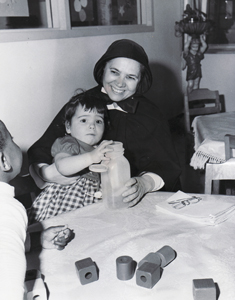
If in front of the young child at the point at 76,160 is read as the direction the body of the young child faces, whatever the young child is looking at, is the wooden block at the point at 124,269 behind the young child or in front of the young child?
in front

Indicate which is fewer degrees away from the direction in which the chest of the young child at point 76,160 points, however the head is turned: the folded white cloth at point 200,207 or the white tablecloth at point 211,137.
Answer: the folded white cloth

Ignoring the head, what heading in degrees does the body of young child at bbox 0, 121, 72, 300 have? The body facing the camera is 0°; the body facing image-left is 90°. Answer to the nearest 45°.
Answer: approximately 225°

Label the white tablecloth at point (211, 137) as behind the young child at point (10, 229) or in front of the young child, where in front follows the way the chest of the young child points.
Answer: in front

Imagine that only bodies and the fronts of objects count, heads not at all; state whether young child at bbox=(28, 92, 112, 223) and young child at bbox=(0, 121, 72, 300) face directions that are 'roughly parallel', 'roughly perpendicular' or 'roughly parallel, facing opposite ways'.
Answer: roughly perpendicular

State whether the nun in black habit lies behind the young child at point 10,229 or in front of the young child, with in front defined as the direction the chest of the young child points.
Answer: in front

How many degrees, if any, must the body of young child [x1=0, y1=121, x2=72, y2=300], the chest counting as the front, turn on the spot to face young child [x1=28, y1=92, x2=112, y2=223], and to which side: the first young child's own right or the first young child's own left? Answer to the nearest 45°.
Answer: approximately 45° to the first young child's own left
